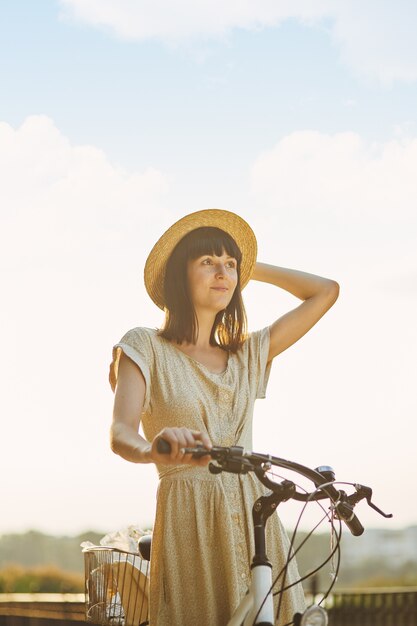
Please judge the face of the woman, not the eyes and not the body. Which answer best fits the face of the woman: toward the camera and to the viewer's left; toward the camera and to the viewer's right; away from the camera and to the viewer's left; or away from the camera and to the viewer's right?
toward the camera and to the viewer's right

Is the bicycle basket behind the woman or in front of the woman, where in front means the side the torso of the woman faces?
behind

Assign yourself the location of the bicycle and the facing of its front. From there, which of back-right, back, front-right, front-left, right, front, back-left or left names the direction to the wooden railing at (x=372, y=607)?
back-left

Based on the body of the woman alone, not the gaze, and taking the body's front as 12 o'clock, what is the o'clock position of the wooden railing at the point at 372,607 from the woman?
The wooden railing is roughly at 8 o'clock from the woman.

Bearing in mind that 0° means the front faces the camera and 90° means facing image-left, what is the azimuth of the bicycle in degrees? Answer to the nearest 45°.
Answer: approximately 315°
